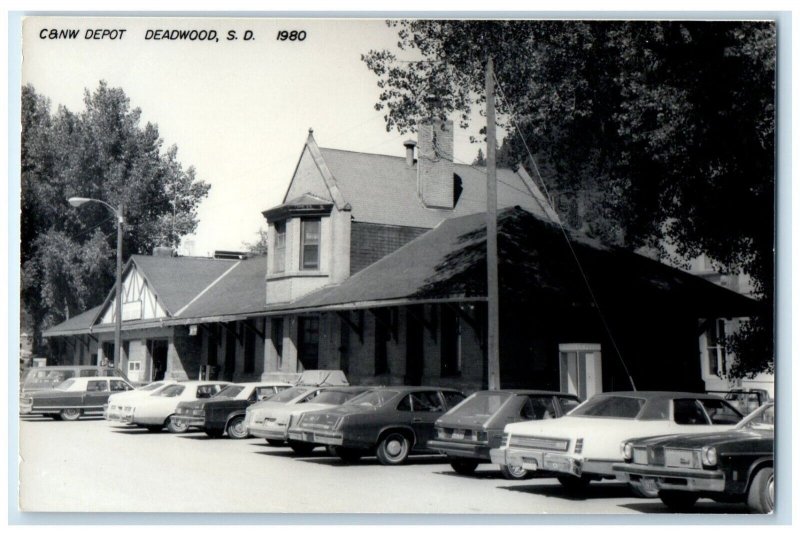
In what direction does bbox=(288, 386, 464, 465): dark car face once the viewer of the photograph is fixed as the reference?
facing away from the viewer and to the right of the viewer

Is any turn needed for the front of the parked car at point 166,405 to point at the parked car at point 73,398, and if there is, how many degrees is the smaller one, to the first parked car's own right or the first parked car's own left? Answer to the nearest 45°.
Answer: approximately 90° to the first parked car's own left

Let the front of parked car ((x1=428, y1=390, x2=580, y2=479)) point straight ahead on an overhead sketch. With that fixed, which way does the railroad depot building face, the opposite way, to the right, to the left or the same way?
the opposite way

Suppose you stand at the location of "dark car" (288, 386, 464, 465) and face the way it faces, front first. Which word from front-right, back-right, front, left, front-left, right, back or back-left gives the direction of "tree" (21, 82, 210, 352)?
left

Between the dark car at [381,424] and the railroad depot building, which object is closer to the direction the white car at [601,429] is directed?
the railroad depot building

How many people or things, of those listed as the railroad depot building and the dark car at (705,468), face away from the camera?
0

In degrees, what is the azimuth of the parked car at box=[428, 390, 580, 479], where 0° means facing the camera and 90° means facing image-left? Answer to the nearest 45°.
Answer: approximately 225°

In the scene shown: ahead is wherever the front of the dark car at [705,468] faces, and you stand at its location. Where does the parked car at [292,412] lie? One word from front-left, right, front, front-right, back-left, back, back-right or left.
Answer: right

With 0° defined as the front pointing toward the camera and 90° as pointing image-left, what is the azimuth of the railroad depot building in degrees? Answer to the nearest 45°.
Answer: approximately 45°

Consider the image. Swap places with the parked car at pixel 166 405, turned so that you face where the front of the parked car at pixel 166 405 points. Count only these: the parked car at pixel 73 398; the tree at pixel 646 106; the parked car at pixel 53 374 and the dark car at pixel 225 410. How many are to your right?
2

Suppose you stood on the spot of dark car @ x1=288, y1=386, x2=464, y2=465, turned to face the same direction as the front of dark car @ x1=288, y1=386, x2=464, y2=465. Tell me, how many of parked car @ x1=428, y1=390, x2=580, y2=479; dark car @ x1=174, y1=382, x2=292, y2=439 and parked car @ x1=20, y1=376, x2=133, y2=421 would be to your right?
1

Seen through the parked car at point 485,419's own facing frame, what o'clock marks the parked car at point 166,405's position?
the parked car at point 166,405 is roughly at 9 o'clock from the parked car at point 485,419.

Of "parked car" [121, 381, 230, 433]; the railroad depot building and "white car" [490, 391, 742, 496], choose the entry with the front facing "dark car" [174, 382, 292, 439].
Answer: the railroad depot building

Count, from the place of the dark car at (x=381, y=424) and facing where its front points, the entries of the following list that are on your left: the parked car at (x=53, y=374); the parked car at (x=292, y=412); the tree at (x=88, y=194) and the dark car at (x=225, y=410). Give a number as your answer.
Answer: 4

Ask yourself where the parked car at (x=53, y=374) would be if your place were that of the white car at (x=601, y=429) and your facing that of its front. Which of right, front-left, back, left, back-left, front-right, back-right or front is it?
left
